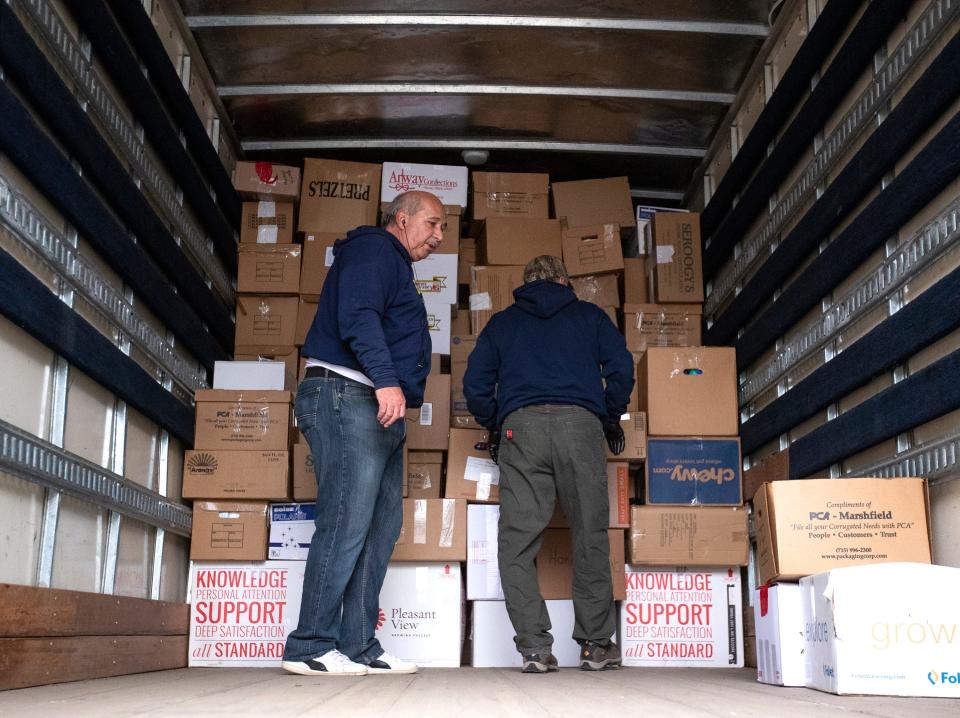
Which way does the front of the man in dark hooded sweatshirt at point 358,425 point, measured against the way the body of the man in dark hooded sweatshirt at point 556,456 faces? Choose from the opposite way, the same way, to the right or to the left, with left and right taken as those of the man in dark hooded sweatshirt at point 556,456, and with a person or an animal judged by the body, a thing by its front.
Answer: to the right

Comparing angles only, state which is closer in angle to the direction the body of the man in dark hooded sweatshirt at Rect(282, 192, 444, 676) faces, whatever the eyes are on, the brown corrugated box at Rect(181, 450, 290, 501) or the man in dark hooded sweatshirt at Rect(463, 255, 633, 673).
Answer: the man in dark hooded sweatshirt

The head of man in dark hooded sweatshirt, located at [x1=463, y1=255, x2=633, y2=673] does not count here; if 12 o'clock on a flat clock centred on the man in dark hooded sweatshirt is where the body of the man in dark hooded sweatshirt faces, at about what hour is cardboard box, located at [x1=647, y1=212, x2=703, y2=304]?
The cardboard box is roughly at 1 o'clock from the man in dark hooded sweatshirt.

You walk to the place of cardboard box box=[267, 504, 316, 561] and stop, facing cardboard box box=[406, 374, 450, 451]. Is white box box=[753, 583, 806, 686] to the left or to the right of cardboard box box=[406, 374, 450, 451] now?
right

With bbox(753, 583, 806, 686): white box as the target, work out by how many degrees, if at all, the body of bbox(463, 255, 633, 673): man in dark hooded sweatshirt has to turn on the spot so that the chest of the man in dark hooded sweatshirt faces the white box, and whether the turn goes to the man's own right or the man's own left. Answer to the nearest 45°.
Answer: approximately 135° to the man's own right

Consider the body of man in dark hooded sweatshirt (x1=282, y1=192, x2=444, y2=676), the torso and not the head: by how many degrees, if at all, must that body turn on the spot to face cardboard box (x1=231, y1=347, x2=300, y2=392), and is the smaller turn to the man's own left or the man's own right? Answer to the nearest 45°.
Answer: approximately 90° to the man's own left

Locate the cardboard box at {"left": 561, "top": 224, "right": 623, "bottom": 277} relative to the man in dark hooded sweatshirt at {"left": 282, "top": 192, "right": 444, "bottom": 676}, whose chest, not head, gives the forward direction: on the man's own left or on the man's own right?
on the man's own left

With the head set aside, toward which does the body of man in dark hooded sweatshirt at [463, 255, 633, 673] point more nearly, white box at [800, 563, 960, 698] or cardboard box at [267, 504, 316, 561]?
the cardboard box

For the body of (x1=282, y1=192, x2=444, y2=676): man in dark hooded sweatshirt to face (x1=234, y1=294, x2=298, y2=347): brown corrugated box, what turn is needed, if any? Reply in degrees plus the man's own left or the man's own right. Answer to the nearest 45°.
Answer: approximately 90° to the man's own left

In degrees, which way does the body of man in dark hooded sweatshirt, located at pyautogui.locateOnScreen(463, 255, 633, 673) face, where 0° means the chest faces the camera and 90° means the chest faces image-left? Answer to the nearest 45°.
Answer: approximately 180°

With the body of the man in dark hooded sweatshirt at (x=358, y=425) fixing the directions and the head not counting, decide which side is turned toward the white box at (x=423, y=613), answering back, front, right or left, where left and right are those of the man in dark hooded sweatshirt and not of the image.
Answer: left

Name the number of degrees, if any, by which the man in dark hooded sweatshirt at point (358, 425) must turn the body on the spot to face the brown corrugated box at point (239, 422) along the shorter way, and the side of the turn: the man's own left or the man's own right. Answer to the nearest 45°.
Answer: approximately 135° to the man's own left

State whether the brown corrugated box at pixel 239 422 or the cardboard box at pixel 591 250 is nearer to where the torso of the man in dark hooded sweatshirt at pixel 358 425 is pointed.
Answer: the cardboard box

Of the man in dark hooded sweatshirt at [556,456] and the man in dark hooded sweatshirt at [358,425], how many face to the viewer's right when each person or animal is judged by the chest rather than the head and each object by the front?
1

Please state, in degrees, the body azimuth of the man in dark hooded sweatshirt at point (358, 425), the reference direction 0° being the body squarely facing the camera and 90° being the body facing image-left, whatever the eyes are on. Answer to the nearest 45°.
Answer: approximately 270°

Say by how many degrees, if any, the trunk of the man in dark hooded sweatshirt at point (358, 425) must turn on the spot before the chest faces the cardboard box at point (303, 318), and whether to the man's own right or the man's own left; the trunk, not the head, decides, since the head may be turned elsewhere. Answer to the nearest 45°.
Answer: approximately 90° to the man's own left

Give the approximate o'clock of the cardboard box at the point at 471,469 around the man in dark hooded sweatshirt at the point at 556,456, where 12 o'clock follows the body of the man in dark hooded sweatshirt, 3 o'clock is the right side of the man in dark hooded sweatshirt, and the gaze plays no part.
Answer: The cardboard box is roughly at 11 o'clock from the man in dark hooded sweatshirt.
